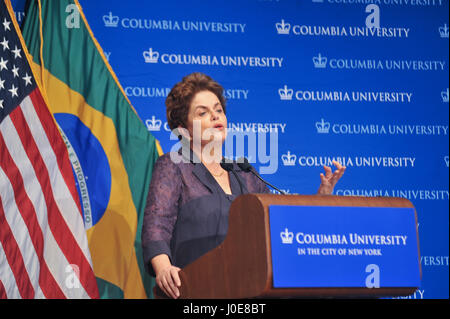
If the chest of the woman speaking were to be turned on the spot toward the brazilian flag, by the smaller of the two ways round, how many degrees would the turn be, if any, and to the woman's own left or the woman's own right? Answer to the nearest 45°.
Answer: approximately 180°

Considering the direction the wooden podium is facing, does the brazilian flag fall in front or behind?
behind

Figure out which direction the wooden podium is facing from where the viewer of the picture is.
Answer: facing the viewer and to the right of the viewer

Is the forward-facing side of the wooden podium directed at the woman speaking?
no

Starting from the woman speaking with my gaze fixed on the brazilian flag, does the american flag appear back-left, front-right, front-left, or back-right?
front-left

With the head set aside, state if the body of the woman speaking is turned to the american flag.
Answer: no

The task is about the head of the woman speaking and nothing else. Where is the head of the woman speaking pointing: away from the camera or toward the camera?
toward the camera

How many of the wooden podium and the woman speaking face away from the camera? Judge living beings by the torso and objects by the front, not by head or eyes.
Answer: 0

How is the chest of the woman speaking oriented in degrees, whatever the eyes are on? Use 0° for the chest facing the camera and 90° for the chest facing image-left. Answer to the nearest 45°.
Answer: approximately 315°

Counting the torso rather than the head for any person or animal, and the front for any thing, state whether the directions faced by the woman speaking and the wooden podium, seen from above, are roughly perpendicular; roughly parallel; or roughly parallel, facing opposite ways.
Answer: roughly parallel

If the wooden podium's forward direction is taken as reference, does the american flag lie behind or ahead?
behind
